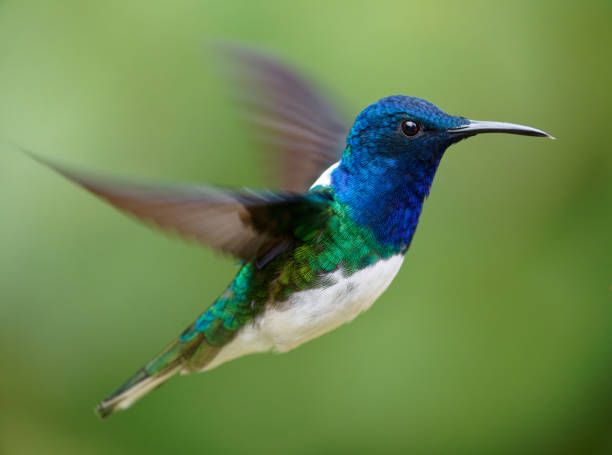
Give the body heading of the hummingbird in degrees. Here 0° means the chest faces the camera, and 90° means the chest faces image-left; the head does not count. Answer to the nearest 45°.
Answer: approximately 270°
